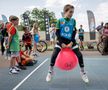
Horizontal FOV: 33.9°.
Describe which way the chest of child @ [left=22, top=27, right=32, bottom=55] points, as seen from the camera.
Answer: toward the camera

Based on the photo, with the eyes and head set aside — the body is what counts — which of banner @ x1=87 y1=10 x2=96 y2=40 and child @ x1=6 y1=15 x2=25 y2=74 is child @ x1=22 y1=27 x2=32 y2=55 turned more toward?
the child

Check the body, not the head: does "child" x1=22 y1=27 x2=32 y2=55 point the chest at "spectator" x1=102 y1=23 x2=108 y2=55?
no

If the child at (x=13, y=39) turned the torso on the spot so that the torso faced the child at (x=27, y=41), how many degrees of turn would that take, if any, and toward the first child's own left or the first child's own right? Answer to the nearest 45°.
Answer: approximately 90° to the first child's own left

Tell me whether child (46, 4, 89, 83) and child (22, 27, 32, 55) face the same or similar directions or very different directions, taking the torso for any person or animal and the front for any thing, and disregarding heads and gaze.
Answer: same or similar directions

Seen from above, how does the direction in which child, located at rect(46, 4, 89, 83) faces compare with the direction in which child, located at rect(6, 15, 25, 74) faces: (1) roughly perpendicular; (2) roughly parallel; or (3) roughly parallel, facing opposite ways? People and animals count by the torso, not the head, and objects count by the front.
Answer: roughly perpendicular

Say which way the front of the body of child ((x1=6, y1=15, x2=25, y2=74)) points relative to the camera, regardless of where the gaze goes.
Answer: to the viewer's right

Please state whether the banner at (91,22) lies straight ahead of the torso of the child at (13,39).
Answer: no

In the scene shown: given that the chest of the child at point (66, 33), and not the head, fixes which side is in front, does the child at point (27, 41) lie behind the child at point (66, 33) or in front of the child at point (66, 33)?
behind

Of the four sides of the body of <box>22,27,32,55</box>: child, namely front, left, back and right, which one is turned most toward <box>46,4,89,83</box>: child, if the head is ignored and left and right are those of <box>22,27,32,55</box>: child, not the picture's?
front

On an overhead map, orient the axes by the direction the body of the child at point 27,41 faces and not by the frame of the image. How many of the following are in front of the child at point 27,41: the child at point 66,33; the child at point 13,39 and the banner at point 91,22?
2
